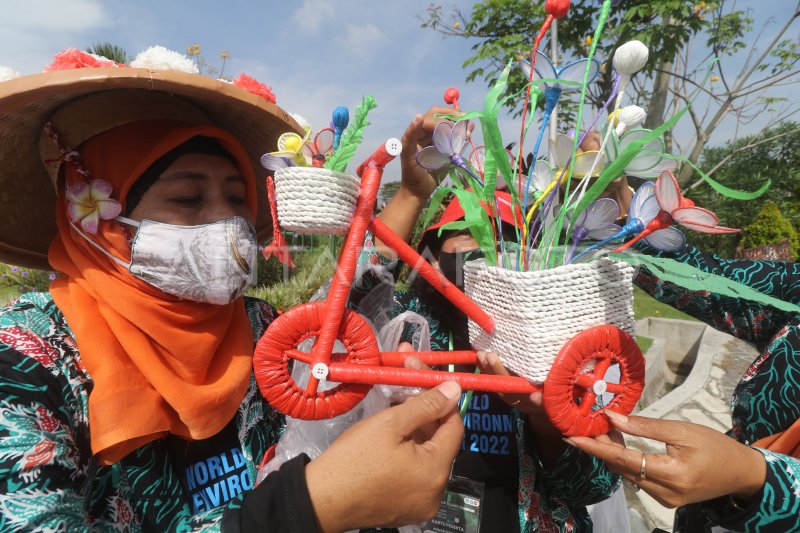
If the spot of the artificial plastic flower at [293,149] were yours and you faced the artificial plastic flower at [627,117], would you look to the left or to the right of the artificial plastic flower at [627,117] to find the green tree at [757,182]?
left

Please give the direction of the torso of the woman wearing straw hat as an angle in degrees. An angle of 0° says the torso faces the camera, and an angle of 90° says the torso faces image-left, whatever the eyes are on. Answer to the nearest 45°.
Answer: approximately 315°
